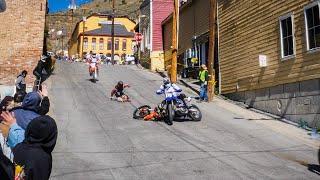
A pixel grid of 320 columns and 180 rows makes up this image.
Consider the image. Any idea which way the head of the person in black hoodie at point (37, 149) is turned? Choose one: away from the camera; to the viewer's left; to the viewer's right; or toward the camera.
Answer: away from the camera

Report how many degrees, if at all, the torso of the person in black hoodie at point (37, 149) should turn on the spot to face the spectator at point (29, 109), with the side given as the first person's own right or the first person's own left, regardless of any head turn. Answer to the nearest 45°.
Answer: approximately 45° to the first person's own left

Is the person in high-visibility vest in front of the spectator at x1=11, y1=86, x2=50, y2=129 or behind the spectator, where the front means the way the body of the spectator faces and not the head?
in front

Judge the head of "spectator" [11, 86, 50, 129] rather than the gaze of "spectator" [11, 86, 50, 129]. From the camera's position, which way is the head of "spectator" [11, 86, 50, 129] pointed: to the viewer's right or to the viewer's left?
to the viewer's right

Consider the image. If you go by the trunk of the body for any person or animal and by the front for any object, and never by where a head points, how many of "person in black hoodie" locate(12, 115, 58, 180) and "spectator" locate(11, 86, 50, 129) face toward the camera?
0

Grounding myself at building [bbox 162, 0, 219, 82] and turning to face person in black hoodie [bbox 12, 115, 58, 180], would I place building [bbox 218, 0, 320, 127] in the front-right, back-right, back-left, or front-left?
front-left

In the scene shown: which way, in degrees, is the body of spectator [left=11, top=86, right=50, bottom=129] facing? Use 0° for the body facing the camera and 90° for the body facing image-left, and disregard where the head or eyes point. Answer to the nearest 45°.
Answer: approximately 225°

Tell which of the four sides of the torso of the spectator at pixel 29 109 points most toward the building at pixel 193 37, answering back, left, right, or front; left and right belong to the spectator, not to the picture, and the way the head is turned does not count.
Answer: front
